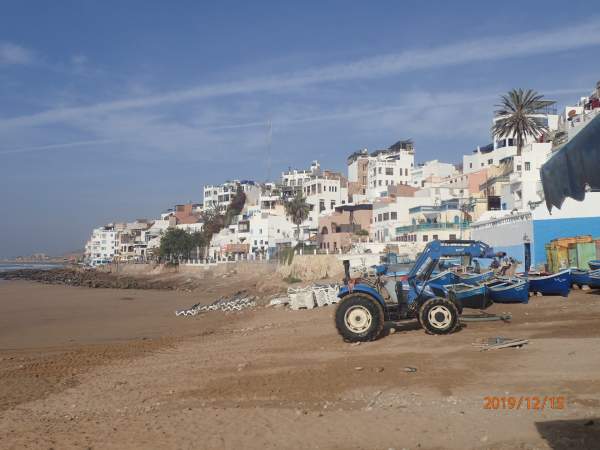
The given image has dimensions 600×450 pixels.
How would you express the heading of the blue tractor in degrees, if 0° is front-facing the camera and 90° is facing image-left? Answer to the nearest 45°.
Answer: approximately 270°

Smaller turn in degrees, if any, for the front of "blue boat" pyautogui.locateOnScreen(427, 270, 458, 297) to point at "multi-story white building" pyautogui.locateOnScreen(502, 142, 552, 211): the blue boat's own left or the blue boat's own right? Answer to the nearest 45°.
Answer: approximately 135° to the blue boat's own right

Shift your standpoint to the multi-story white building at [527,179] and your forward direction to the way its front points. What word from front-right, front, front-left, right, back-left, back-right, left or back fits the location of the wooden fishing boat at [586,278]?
front-left

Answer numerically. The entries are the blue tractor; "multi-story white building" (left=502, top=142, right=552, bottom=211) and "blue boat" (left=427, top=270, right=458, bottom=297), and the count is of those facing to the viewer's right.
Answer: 1

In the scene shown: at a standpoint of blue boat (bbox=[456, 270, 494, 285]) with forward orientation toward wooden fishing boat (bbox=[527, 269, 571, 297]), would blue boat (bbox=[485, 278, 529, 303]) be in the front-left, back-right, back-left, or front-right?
front-right

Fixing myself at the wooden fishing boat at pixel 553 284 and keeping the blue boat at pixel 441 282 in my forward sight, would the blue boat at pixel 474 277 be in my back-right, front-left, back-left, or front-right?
front-right

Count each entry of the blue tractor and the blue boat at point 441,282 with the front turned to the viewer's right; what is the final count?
1

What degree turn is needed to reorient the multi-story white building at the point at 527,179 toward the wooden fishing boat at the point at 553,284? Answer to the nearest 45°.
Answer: approximately 45° to its left

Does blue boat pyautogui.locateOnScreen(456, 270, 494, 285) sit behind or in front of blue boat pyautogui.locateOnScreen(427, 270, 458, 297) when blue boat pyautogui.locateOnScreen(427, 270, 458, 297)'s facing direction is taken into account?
behind

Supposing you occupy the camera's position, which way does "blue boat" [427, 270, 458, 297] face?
facing the viewer and to the left of the viewer

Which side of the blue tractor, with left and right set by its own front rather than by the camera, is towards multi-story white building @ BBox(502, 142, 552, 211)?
left

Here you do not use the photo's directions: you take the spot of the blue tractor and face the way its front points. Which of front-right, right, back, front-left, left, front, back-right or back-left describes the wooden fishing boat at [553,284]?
front-left

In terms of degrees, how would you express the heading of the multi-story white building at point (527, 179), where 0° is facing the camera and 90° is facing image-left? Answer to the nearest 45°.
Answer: approximately 45°

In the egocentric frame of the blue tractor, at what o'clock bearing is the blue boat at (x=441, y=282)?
The blue boat is roughly at 10 o'clock from the blue tractor.
